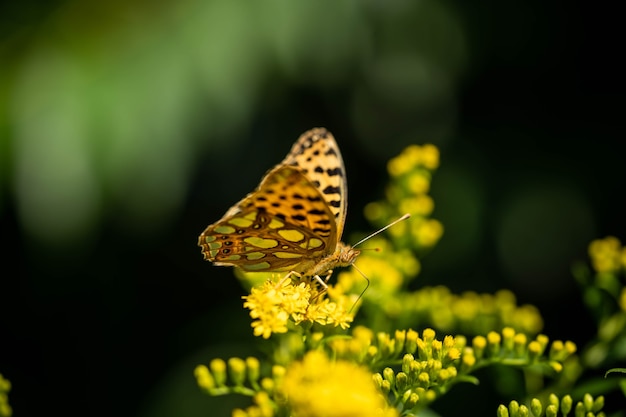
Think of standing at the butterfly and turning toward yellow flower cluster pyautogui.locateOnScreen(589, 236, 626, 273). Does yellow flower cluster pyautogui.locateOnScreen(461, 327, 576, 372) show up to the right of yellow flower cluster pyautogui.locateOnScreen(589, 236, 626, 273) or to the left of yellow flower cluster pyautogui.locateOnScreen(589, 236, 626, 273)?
right

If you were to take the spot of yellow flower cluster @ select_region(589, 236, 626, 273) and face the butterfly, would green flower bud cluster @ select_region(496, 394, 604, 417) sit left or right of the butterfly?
left

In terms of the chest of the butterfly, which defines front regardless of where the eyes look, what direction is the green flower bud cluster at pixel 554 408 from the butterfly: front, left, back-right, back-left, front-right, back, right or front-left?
front-right

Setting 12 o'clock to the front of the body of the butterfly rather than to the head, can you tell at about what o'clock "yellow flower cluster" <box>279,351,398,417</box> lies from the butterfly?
The yellow flower cluster is roughly at 3 o'clock from the butterfly.

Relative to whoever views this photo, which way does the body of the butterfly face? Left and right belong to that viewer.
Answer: facing to the right of the viewer

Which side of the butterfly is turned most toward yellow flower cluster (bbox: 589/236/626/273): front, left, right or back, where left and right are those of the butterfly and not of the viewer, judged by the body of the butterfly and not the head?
front
